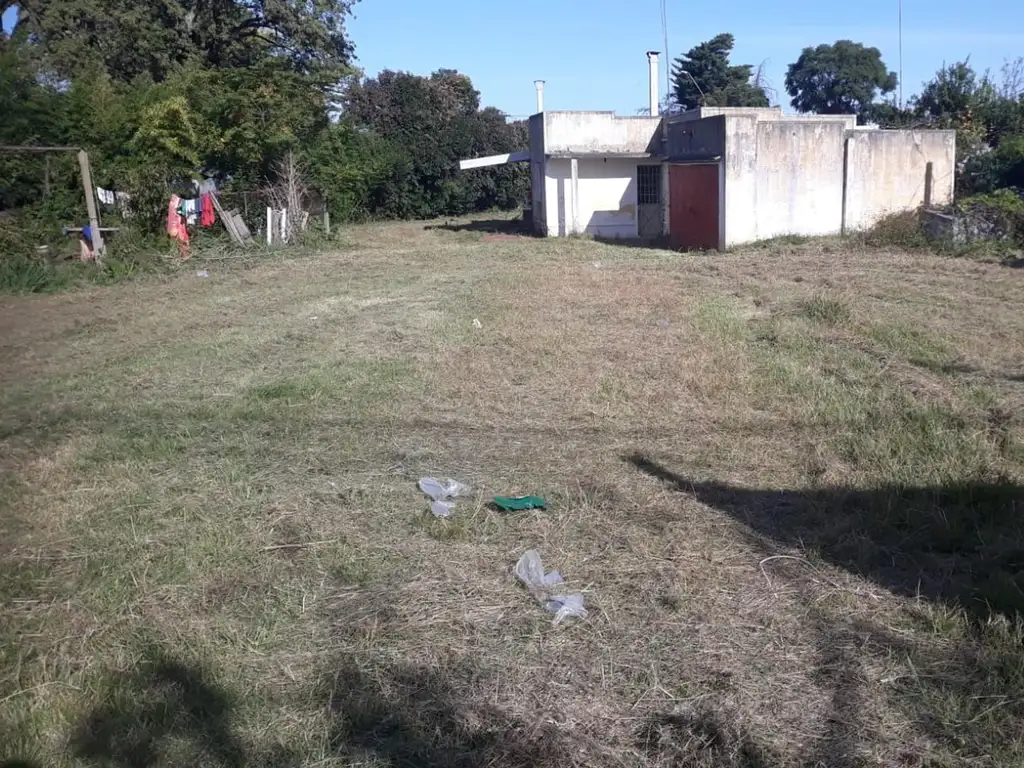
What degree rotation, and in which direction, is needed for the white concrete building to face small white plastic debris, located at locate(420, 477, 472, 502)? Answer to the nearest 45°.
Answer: approximately 45° to its left

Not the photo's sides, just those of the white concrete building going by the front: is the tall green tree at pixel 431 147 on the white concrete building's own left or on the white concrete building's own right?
on the white concrete building's own right

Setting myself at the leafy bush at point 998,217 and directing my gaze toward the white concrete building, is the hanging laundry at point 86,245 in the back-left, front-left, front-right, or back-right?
front-left

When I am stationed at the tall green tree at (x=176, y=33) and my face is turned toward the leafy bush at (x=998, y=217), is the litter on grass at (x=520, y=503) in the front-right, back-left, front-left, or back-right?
front-right

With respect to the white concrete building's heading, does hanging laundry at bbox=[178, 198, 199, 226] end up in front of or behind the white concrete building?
in front

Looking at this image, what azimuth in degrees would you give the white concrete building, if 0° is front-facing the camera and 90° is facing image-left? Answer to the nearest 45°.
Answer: approximately 45°

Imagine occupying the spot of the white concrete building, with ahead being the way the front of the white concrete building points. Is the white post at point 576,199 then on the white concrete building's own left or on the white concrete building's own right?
on the white concrete building's own right

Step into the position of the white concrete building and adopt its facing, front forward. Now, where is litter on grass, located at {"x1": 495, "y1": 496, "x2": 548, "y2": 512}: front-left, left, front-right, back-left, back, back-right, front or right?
front-left

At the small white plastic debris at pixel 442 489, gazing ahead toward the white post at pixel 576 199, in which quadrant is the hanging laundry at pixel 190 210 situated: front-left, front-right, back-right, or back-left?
front-left

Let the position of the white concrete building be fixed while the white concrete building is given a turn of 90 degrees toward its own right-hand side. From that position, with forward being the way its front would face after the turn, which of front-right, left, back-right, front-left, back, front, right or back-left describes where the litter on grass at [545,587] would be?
back-left

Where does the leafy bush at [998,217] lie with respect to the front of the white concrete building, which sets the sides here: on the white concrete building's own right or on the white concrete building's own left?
on the white concrete building's own left

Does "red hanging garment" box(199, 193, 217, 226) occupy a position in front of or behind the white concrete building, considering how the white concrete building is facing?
in front

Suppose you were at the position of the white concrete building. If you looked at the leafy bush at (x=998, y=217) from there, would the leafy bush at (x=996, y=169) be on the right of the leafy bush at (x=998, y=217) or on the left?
left

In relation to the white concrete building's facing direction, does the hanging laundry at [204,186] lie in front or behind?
in front

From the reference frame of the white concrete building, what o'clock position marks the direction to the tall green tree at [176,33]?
The tall green tree is roughly at 2 o'clock from the white concrete building.
